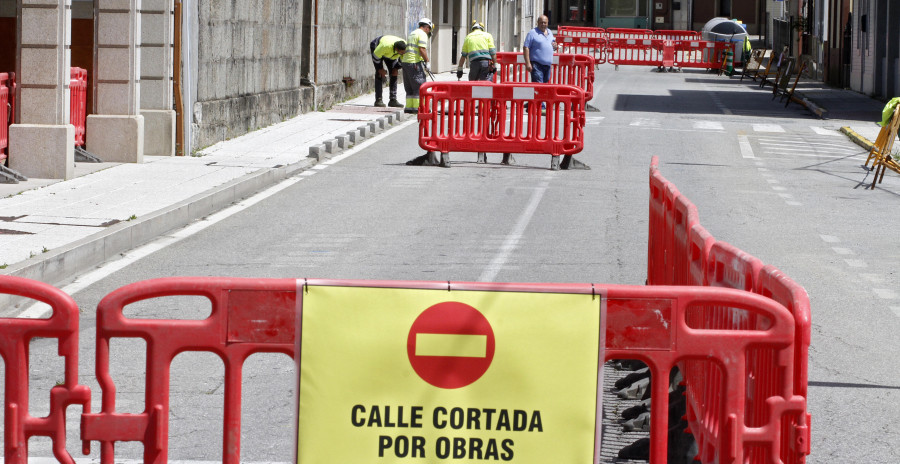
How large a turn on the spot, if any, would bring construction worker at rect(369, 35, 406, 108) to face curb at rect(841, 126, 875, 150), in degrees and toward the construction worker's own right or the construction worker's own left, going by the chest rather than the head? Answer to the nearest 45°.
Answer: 0° — they already face it

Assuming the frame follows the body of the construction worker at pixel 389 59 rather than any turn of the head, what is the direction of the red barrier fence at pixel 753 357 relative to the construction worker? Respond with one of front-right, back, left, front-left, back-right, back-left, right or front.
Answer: front-right

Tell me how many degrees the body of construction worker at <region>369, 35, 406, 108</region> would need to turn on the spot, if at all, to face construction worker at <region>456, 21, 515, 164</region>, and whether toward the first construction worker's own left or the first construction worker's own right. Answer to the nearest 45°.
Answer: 0° — they already face them

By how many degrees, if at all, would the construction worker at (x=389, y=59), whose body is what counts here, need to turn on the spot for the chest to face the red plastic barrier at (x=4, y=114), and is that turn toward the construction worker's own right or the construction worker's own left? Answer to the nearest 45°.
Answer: approximately 45° to the construction worker's own right

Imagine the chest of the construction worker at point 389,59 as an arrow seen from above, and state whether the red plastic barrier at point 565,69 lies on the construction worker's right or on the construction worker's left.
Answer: on the construction worker's left

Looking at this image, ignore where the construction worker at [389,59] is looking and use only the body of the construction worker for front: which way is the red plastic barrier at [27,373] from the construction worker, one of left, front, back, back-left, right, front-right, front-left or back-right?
front-right

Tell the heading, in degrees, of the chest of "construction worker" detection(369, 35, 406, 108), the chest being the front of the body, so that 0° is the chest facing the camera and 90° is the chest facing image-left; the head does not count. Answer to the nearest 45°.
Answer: approximately 315°

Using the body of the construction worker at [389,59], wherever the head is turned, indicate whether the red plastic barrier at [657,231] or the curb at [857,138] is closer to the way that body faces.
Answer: the curb

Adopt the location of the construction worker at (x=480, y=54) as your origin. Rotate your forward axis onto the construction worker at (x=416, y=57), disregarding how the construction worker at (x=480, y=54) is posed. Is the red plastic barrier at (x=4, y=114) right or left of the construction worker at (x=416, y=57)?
left
